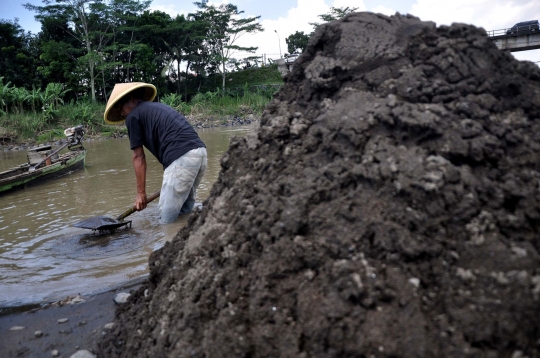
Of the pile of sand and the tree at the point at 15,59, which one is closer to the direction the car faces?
the tree

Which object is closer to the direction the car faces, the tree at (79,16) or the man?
the tree

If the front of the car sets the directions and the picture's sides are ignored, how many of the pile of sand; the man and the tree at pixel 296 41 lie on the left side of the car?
2

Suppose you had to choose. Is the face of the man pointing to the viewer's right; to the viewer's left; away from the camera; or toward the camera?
to the viewer's left

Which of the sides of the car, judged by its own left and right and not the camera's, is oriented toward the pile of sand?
left

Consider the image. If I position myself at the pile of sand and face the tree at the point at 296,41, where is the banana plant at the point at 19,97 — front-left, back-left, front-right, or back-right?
front-left

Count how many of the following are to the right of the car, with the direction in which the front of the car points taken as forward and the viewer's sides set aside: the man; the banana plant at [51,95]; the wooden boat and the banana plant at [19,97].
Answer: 0

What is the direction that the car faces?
to the viewer's left

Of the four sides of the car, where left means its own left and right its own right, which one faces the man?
left

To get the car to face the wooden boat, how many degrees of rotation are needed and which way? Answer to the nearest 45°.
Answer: approximately 90° to its left

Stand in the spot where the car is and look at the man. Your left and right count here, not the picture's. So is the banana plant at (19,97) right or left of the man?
right

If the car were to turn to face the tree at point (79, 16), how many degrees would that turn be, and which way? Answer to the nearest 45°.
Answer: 0° — it already faces it

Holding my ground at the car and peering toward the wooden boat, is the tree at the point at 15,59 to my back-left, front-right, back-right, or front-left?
front-right

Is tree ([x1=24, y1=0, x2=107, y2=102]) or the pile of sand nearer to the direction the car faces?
the tree
